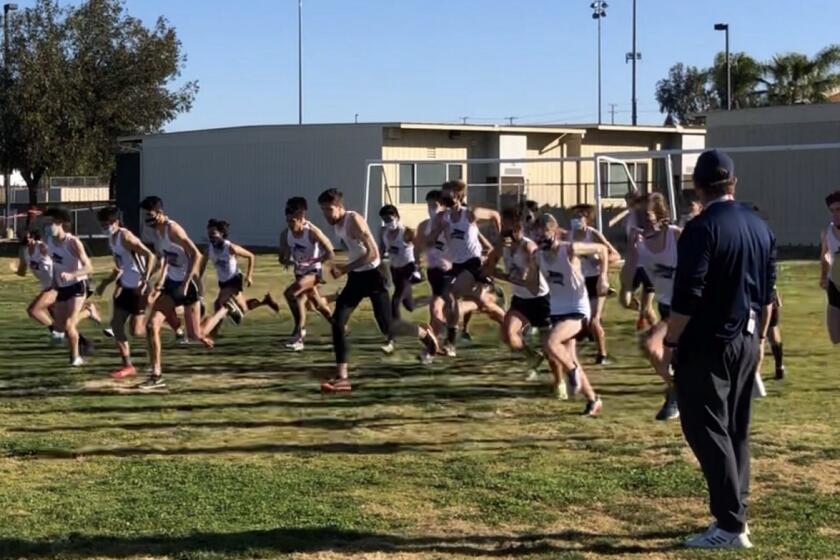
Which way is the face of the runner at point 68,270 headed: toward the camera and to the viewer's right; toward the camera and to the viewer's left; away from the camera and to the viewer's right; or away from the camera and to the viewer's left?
toward the camera and to the viewer's left

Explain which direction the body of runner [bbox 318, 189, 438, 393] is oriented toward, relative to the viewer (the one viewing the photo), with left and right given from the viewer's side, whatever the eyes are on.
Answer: facing to the left of the viewer

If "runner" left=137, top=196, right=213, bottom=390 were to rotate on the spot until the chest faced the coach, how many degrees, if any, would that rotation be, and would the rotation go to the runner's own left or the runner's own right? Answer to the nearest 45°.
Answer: approximately 45° to the runner's own left

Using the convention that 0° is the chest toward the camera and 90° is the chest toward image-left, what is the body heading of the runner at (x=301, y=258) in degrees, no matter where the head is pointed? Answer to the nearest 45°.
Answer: approximately 45°

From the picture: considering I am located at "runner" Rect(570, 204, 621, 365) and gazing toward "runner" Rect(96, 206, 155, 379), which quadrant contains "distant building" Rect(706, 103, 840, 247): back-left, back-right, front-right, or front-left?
back-right

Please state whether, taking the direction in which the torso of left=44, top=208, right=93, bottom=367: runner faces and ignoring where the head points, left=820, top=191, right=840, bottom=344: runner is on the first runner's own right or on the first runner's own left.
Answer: on the first runner's own left

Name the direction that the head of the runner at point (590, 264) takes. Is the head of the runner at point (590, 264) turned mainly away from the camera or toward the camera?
toward the camera

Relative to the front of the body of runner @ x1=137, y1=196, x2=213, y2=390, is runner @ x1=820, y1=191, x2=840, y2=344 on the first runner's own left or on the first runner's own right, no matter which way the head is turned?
on the first runner's own left

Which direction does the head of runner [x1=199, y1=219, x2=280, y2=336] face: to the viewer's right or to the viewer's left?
to the viewer's left

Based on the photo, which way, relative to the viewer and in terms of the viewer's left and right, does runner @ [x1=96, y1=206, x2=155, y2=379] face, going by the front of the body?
facing the viewer and to the left of the viewer

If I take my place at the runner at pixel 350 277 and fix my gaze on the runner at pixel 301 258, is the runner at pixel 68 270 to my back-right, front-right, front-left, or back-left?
front-left

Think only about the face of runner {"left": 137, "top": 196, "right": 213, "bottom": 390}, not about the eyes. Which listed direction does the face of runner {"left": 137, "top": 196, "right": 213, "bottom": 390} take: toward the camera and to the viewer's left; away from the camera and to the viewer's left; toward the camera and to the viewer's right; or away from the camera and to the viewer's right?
toward the camera and to the viewer's left

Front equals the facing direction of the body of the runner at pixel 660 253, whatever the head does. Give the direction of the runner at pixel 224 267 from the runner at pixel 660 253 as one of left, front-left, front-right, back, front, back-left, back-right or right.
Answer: right

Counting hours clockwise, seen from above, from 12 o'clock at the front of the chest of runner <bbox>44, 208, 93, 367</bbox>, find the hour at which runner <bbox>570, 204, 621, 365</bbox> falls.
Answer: runner <bbox>570, 204, 621, 365</bbox> is roughly at 8 o'clock from runner <bbox>44, 208, 93, 367</bbox>.

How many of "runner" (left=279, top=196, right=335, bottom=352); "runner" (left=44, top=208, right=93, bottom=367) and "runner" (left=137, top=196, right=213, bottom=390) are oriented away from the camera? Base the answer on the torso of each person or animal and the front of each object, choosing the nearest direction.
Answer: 0

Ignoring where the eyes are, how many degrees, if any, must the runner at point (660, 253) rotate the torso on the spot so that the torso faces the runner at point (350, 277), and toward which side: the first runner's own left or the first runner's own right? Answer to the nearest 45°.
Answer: approximately 45° to the first runner's own right

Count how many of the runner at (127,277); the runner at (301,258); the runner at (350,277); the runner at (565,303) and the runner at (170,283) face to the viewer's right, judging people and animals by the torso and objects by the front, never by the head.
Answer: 0
